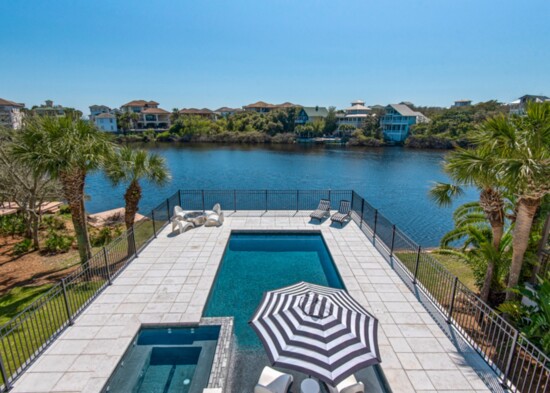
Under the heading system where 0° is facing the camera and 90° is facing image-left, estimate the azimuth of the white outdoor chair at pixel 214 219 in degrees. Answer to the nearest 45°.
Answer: approximately 45°

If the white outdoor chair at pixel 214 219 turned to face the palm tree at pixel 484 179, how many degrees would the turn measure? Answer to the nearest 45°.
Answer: approximately 90° to its left

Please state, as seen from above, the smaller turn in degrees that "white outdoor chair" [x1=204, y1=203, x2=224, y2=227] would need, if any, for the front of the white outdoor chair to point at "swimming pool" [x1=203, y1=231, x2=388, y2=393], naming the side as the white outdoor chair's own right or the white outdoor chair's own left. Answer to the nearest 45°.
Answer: approximately 45° to the white outdoor chair's own left

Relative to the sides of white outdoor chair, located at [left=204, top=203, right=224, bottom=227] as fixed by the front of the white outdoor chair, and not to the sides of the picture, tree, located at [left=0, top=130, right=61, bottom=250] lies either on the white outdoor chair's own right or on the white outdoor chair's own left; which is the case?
on the white outdoor chair's own right

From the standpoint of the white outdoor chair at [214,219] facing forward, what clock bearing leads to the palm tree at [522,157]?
The palm tree is roughly at 9 o'clock from the white outdoor chair.

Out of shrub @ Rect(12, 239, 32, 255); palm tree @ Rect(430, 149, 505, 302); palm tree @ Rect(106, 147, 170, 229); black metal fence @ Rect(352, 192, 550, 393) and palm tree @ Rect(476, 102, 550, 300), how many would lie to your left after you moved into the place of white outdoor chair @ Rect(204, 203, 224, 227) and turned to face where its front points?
3

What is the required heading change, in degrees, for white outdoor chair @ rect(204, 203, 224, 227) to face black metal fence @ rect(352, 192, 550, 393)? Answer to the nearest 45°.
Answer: approximately 90° to its left

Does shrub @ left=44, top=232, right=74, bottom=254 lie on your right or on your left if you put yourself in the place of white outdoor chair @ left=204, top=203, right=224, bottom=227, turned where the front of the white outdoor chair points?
on your right
